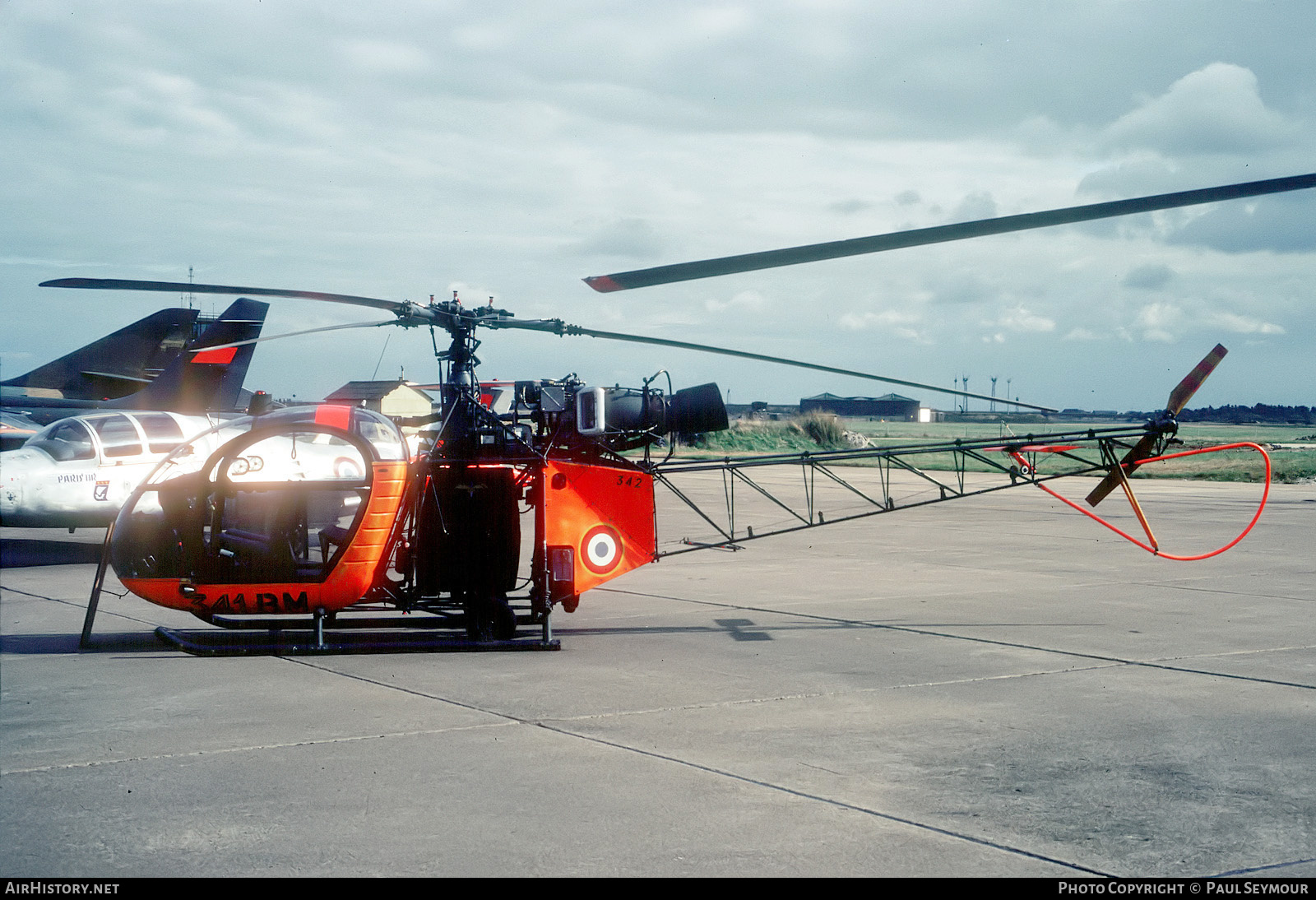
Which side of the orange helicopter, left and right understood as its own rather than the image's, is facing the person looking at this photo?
left

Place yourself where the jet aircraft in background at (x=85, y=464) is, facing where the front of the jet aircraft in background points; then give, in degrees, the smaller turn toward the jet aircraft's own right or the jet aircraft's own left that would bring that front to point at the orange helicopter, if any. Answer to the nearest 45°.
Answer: approximately 90° to the jet aircraft's own left

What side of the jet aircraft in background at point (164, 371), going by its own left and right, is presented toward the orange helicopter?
left

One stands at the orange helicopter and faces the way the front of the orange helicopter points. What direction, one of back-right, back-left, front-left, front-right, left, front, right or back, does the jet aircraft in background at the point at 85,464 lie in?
front-right

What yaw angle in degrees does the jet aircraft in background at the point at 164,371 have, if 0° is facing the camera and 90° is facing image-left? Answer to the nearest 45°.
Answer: approximately 90°

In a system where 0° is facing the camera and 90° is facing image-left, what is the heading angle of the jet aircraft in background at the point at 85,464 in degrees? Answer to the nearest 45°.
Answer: approximately 90°

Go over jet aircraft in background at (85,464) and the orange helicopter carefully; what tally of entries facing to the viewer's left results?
2
